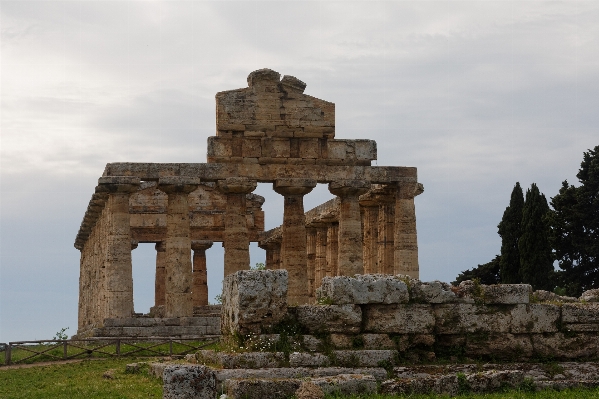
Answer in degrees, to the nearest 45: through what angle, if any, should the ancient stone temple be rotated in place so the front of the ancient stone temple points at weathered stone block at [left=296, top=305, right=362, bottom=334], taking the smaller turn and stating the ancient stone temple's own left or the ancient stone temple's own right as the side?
0° — it already faces it

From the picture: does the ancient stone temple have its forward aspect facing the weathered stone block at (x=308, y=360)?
yes

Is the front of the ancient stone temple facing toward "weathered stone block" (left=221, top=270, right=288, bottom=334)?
yes

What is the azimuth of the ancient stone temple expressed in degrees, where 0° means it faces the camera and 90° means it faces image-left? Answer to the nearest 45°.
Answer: approximately 0°

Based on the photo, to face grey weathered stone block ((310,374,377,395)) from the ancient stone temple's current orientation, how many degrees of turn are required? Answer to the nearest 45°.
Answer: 0° — it already faces it

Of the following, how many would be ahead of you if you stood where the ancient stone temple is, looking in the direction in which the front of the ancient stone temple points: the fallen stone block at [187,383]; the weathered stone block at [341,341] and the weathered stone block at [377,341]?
3
